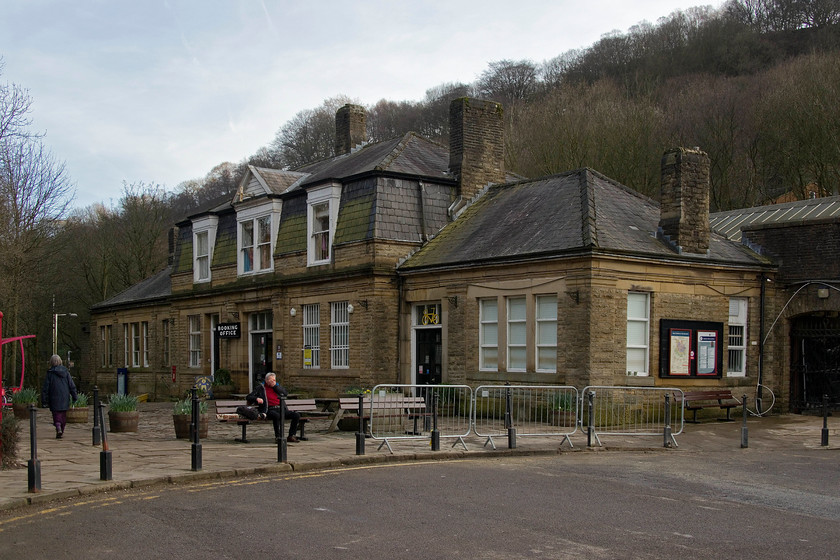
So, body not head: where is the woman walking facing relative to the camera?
away from the camera

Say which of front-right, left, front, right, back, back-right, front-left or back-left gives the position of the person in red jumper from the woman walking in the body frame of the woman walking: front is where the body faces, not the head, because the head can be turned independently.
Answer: back-right

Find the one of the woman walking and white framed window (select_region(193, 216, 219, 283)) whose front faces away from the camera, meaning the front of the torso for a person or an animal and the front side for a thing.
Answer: the woman walking

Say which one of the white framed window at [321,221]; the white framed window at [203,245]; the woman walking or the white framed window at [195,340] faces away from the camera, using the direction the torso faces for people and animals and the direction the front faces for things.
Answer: the woman walking

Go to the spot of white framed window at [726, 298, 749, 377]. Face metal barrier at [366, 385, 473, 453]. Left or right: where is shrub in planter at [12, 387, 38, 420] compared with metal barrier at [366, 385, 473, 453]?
right

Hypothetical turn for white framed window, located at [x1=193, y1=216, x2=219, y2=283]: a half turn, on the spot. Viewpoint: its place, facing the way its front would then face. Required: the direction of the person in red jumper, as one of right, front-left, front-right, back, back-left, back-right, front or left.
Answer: back-right

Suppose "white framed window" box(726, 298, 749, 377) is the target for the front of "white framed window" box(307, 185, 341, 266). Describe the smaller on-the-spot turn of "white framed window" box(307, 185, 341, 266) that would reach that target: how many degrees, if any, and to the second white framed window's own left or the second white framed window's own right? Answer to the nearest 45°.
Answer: approximately 90° to the second white framed window's own left

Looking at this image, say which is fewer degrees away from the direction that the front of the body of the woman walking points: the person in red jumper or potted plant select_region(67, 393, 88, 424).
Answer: the potted plant

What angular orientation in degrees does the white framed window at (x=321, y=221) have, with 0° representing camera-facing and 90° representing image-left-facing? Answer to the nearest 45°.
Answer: approximately 45°
